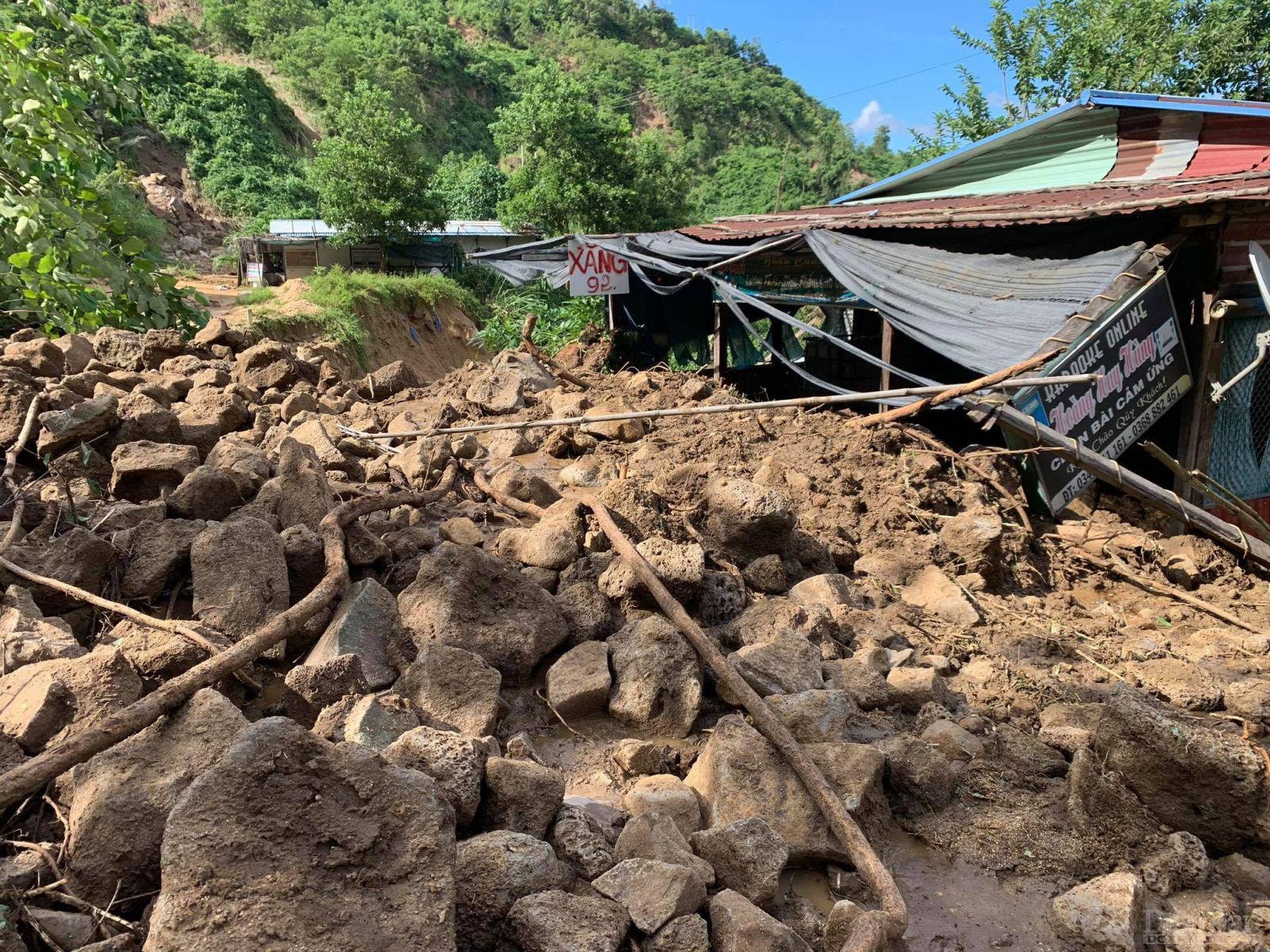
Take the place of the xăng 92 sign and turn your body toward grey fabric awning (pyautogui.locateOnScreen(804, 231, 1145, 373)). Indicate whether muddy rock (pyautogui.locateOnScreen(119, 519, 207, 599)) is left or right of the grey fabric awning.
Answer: right

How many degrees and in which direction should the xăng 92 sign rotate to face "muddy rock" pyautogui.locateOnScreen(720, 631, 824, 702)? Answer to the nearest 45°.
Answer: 0° — it already faces it

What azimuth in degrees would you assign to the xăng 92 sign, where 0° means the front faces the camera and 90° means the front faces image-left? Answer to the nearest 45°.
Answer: approximately 0°

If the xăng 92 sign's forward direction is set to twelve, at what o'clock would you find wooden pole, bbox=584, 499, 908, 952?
The wooden pole is roughly at 12 o'clock from the xăng 92 sign.

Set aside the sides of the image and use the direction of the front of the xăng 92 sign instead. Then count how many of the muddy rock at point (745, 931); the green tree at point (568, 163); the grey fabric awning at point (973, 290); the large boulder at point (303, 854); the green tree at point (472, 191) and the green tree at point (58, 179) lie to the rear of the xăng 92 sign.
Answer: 2

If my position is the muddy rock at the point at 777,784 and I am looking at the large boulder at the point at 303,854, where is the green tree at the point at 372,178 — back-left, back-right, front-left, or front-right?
back-right

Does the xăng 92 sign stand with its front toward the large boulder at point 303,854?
yes

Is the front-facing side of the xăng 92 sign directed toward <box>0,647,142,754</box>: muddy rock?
yes

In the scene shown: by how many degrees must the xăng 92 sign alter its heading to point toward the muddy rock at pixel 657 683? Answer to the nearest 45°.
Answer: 0° — it already faces it

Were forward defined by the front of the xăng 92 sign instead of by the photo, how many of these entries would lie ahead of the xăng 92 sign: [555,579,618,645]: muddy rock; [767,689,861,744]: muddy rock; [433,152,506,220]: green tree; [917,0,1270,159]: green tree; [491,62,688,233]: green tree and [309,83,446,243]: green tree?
2

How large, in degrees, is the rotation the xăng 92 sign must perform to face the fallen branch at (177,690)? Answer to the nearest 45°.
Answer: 0° — it already faces it

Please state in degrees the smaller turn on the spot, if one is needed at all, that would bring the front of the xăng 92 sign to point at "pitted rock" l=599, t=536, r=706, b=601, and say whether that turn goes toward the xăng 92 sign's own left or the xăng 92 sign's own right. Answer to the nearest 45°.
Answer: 0° — it already faces it
